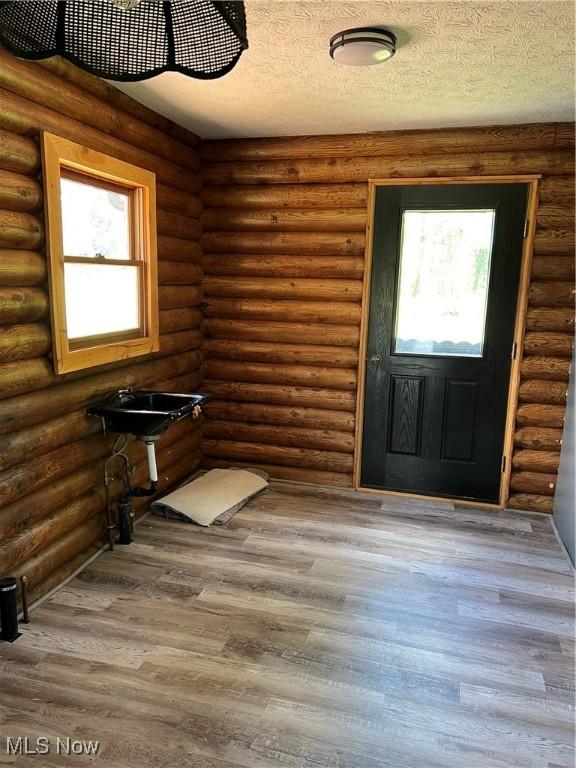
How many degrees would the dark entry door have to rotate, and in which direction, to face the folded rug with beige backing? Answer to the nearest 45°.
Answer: approximately 45° to its right

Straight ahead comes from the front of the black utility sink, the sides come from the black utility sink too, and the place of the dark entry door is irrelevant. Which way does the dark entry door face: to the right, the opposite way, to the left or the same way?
to the right

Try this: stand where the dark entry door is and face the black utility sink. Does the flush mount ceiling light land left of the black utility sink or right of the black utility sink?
left

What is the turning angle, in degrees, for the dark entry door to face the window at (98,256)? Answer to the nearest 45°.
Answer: approximately 45° to its right

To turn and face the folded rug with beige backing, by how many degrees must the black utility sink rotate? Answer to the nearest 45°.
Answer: approximately 90° to its left

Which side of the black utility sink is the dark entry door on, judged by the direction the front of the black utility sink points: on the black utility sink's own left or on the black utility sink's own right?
on the black utility sink's own left

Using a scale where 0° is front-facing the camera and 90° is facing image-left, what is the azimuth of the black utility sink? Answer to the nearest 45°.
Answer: approximately 315°

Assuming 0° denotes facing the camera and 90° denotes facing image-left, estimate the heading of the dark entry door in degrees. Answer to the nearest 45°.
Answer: approximately 0°
